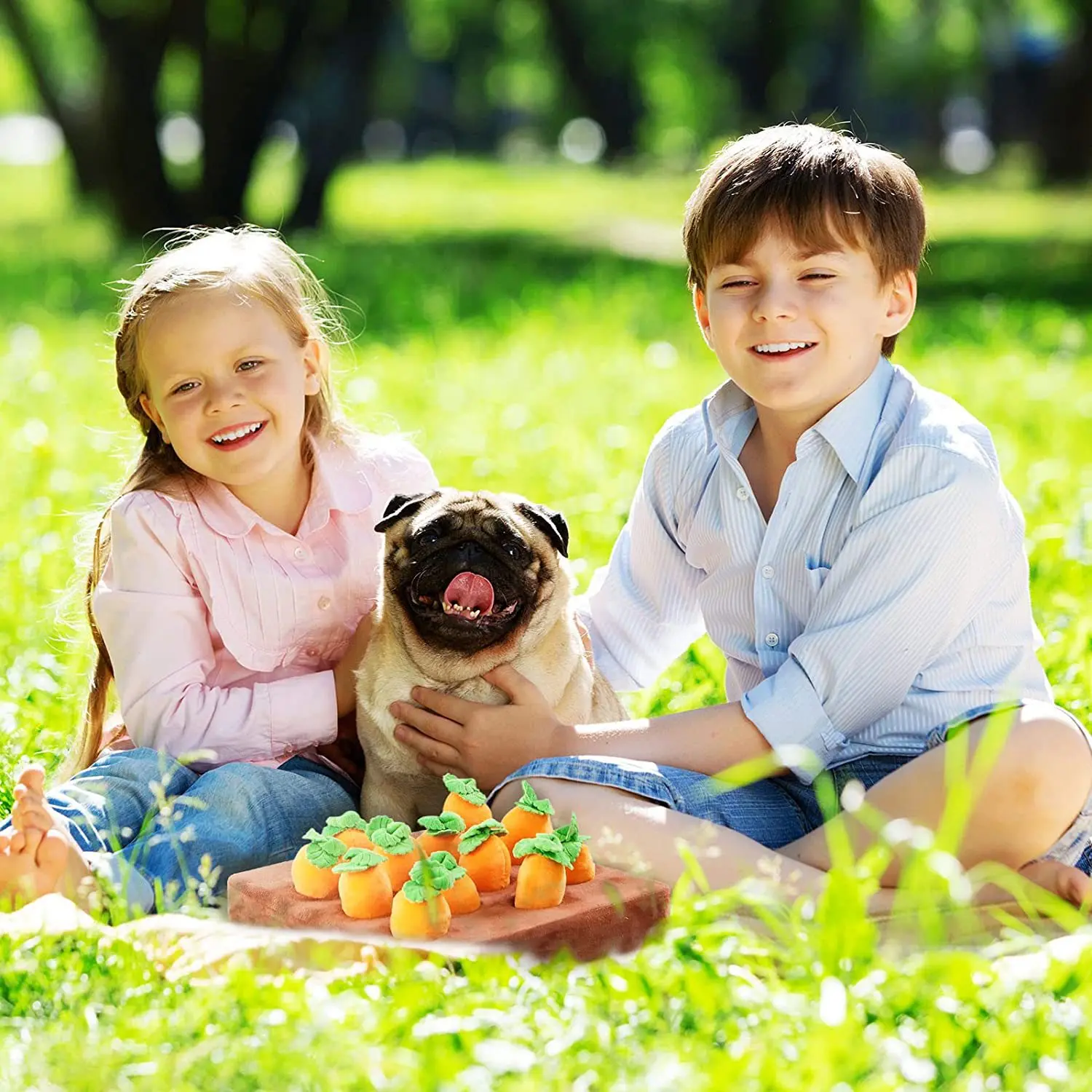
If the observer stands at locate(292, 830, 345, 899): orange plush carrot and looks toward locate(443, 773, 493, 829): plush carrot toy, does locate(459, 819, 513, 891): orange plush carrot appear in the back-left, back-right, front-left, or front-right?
front-right

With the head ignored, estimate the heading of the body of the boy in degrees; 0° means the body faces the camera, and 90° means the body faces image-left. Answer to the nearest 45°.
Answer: approximately 45°

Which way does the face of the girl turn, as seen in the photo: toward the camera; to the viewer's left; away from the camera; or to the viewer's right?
toward the camera

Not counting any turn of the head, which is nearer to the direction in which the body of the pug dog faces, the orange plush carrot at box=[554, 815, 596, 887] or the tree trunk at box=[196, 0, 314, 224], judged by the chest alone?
the orange plush carrot

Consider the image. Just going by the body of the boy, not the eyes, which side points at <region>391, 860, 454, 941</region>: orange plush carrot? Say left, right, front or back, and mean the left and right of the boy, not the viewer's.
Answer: front

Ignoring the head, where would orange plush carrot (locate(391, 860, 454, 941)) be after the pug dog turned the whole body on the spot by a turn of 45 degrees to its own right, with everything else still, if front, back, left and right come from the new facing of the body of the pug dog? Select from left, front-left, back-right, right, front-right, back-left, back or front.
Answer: front-left

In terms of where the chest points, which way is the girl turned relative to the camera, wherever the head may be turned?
toward the camera

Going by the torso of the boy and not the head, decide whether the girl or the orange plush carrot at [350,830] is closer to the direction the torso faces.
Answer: the orange plush carrot

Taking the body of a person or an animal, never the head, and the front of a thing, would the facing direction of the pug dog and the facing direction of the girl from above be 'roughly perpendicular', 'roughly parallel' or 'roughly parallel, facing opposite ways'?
roughly parallel

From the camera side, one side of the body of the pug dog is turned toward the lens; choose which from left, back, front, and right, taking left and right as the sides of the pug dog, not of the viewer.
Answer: front

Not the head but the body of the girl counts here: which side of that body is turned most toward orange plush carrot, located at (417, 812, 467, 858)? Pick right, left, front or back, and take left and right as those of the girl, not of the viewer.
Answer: front

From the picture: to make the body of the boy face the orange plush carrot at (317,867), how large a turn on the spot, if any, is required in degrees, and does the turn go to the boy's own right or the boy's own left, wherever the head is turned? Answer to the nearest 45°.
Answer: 0° — they already face it

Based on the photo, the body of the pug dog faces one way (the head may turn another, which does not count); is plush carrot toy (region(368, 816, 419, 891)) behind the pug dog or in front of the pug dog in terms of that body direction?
in front

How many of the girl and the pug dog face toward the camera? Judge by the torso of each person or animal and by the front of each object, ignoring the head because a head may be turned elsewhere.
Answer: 2

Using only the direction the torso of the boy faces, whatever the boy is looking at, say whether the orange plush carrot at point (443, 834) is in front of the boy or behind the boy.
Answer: in front

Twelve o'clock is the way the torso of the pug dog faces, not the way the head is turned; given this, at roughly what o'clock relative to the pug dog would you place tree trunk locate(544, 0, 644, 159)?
The tree trunk is roughly at 6 o'clock from the pug dog.
